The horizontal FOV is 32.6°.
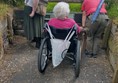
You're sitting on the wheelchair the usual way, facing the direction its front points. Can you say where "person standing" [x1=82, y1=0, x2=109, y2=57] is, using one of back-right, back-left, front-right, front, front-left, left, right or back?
front-right

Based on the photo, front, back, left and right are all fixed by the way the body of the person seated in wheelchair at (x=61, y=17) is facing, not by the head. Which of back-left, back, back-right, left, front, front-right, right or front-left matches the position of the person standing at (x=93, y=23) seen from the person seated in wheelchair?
front-right

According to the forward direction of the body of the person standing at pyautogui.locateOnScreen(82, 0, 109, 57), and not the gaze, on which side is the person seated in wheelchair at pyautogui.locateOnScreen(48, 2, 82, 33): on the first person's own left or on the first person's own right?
on the first person's own left

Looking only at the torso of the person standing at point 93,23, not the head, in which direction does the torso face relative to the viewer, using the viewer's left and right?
facing away from the viewer and to the left of the viewer

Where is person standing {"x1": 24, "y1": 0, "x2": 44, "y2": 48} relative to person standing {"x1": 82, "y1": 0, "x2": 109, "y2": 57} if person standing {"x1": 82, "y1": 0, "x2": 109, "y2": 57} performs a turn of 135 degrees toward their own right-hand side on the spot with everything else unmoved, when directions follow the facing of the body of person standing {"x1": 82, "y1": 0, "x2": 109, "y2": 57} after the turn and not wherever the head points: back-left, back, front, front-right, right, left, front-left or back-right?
back

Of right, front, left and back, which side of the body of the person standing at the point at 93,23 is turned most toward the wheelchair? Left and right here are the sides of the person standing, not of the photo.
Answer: left

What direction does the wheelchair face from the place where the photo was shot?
facing away from the viewer

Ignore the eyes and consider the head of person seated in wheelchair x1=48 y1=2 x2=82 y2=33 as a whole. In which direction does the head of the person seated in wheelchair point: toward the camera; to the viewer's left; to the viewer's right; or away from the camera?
away from the camera

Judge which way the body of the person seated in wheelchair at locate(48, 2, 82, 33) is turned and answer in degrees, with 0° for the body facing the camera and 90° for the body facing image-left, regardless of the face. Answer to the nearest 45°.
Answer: approximately 180°
